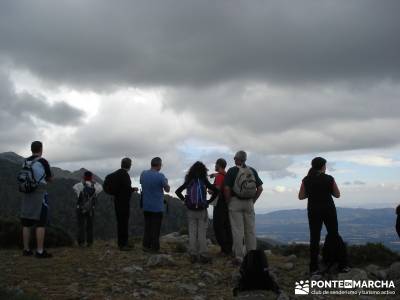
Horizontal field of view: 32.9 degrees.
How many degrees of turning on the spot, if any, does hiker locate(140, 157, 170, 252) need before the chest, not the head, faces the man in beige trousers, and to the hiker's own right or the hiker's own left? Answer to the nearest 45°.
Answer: approximately 90° to the hiker's own right

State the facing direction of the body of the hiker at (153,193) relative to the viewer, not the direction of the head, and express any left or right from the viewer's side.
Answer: facing away from the viewer and to the right of the viewer

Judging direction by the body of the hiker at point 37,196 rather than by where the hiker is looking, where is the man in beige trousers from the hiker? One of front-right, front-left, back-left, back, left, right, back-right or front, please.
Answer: front-right

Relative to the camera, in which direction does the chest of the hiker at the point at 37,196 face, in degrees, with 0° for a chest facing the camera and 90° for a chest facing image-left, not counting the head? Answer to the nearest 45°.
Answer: approximately 225°

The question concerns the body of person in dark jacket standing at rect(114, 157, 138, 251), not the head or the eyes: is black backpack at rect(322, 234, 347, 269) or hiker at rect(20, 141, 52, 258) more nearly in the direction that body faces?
the black backpack

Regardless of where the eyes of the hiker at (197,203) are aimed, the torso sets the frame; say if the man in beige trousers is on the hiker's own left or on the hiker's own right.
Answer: on the hiker's own right

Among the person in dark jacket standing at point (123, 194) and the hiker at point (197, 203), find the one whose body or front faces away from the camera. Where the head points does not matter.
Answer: the hiker

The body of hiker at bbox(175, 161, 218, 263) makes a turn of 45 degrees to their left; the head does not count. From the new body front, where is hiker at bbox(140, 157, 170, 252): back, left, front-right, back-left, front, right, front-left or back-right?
front

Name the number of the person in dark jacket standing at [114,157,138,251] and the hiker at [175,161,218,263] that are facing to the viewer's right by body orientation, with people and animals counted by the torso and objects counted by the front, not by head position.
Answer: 1

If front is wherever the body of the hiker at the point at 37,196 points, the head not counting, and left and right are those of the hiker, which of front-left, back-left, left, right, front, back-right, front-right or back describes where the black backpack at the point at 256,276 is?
right

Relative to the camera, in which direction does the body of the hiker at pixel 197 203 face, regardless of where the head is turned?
away from the camera
